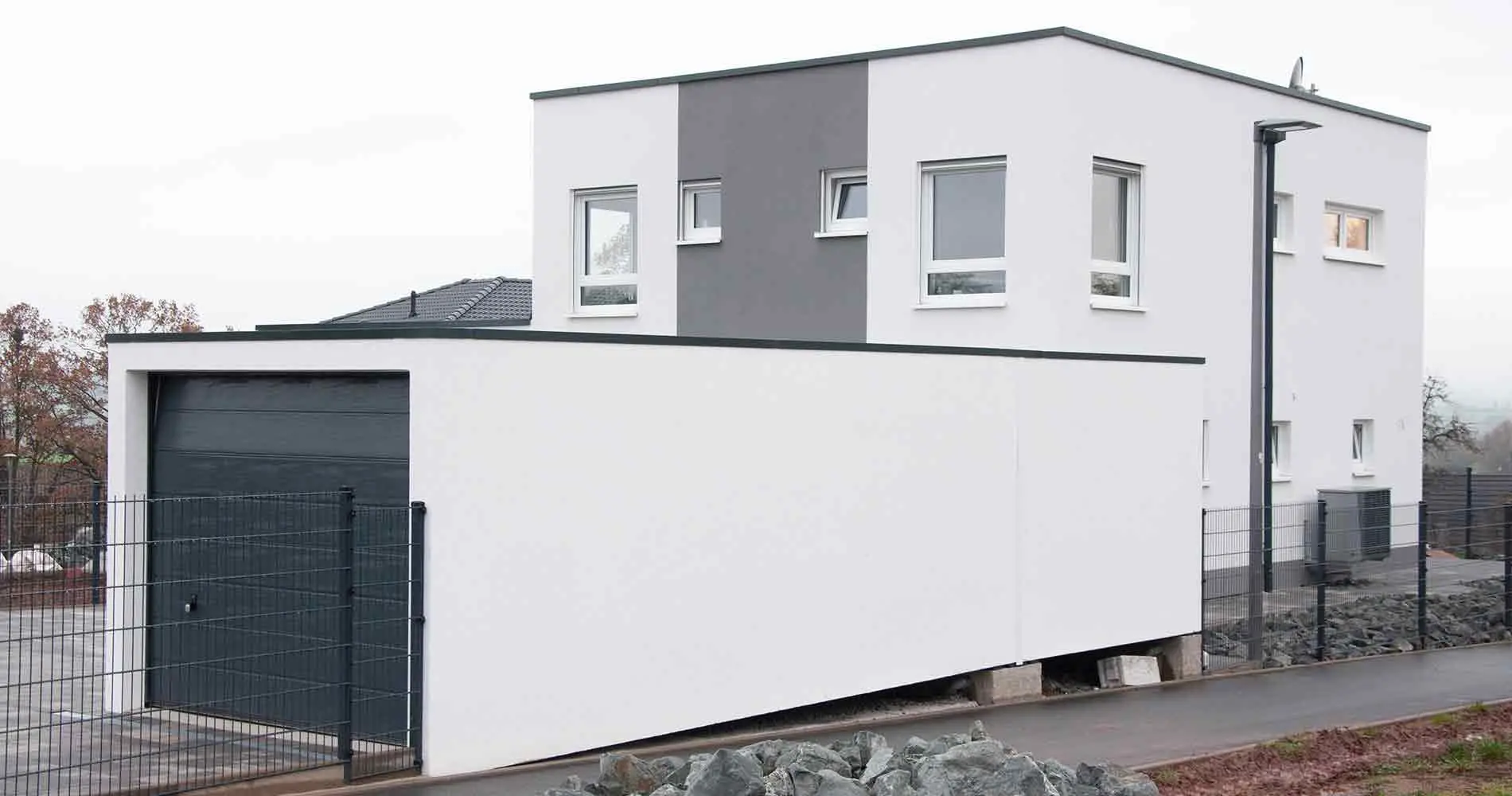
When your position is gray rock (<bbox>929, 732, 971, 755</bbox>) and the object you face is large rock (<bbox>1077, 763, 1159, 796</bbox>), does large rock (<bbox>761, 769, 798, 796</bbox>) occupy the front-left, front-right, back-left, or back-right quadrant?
back-right

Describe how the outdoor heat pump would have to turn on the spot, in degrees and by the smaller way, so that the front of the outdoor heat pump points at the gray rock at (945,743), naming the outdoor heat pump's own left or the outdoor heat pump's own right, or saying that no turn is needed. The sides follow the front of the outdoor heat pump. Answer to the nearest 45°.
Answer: approximately 45° to the outdoor heat pump's own right
